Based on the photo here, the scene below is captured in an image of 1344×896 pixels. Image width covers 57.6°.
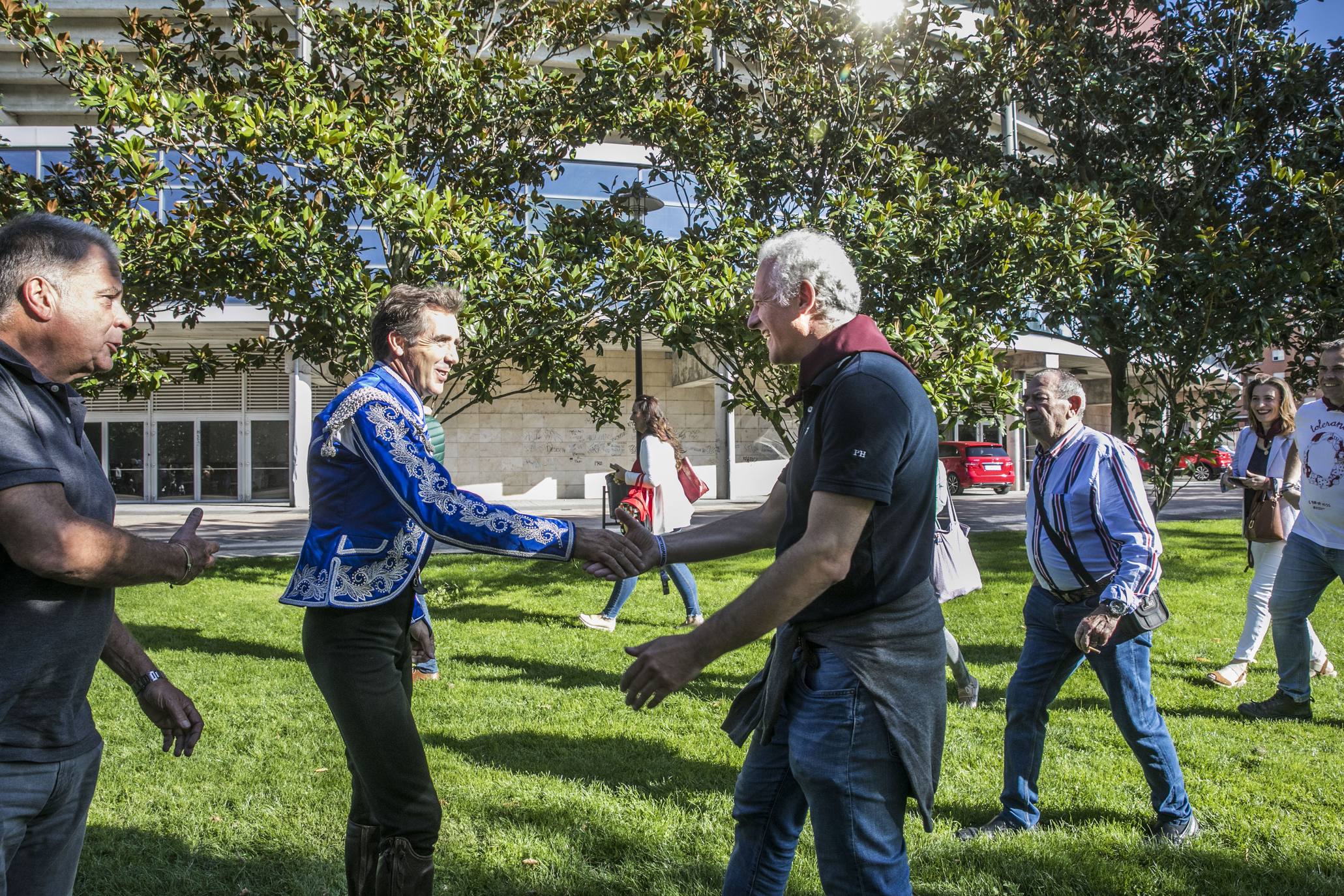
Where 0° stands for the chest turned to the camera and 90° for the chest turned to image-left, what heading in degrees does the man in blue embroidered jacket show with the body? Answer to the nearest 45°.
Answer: approximately 270°

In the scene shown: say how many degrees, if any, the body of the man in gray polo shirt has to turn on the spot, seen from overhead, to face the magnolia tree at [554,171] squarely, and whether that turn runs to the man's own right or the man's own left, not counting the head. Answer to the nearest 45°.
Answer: approximately 45° to the man's own left

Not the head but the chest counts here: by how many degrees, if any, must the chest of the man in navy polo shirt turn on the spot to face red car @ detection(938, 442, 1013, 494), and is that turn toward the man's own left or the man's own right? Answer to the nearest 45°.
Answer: approximately 90° to the man's own right

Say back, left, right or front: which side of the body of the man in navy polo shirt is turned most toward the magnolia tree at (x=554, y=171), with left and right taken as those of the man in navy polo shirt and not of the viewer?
right

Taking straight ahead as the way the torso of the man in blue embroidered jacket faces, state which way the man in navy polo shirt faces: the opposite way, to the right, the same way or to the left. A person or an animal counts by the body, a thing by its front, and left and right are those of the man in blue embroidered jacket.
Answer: the opposite way

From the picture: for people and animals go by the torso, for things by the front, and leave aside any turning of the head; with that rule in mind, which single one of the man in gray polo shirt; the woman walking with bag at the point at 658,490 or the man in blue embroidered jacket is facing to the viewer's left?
the woman walking with bag

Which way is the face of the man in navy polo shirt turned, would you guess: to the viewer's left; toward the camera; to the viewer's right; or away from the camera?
to the viewer's left
